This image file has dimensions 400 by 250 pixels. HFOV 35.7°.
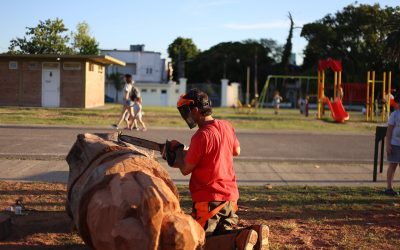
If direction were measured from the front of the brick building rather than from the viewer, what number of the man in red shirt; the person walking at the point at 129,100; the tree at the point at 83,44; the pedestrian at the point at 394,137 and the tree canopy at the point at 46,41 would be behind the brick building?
2

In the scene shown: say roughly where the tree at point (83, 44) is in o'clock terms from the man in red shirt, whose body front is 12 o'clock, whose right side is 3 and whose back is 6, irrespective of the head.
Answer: The tree is roughly at 1 o'clock from the man in red shirt.

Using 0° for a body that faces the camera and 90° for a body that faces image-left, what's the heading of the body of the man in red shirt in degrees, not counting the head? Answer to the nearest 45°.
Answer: approximately 135°

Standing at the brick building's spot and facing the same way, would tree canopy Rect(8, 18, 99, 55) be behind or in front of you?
behind

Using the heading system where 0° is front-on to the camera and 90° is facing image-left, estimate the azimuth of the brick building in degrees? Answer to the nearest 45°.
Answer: approximately 0°

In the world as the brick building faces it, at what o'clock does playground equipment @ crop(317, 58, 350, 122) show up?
The playground equipment is roughly at 10 o'clock from the brick building.

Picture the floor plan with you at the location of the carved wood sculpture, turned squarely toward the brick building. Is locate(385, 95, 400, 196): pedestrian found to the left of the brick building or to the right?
right

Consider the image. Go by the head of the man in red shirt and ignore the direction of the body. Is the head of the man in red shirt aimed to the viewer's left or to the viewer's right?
to the viewer's left

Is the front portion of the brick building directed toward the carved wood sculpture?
yes

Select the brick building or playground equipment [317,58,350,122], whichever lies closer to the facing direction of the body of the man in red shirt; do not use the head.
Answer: the brick building
